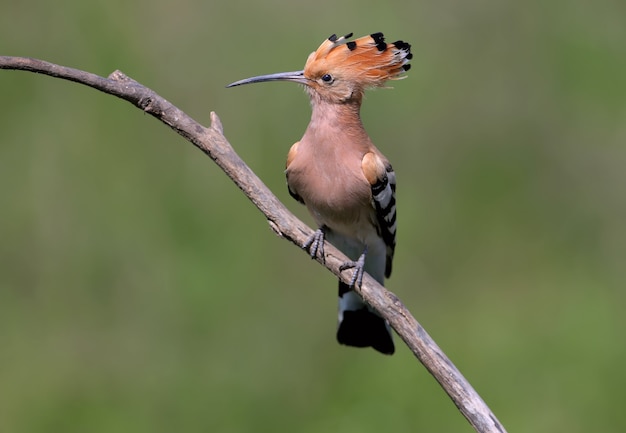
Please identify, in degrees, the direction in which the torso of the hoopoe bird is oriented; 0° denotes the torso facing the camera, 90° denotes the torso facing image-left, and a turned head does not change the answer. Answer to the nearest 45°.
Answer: approximately 45°
